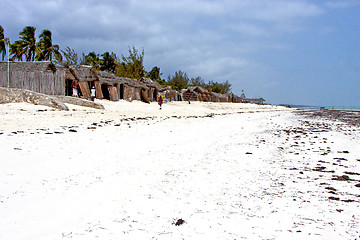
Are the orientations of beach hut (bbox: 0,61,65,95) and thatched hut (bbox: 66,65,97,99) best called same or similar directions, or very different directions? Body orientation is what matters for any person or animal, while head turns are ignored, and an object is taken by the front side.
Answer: same or similar directions

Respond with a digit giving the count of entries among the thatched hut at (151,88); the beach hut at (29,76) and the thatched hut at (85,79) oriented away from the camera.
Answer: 0

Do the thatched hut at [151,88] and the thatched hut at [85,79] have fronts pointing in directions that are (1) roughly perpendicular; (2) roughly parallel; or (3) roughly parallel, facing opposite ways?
roughly parallel

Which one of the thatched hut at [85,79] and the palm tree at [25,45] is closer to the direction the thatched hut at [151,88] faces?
the thatched hut

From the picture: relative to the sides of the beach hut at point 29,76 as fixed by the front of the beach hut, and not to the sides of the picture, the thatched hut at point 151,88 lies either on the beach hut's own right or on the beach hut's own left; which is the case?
on the beach hut's own left

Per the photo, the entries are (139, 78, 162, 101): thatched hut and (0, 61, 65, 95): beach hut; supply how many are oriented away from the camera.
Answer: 0

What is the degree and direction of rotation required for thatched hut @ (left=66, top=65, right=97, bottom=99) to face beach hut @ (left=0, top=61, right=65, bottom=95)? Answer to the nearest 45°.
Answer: approximately 90° to its right

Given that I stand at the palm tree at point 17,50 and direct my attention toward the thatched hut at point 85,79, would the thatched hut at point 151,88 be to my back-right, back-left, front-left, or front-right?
front-left

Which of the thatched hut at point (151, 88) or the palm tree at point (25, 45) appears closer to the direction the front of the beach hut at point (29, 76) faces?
the thatched hut

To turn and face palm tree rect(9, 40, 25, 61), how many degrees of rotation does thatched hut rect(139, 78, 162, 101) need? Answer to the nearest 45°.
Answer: approximately 180°

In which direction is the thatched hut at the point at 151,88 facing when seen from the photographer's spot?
facing the viewer and to the right of the viewer
